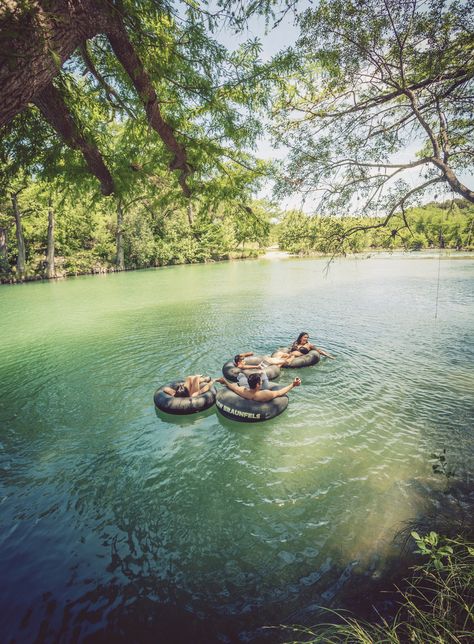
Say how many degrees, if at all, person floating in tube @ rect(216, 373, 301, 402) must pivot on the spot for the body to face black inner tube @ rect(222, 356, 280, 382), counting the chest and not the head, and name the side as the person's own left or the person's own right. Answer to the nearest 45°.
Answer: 0° — they already face it

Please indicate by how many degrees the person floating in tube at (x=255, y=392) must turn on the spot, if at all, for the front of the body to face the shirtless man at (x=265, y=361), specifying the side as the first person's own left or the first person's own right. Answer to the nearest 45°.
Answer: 0° — they already face them

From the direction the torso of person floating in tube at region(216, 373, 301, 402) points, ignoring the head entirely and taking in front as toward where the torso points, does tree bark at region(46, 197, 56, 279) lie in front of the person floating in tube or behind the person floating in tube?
in front

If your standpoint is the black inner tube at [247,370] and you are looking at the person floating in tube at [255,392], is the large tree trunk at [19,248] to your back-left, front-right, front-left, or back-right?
back-right

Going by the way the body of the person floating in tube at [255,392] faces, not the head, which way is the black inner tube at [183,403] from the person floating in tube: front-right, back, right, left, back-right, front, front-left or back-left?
left

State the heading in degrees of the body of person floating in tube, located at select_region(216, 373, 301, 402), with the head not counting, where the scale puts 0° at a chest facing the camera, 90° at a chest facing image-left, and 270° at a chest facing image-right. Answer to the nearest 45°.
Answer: approximately 180°
